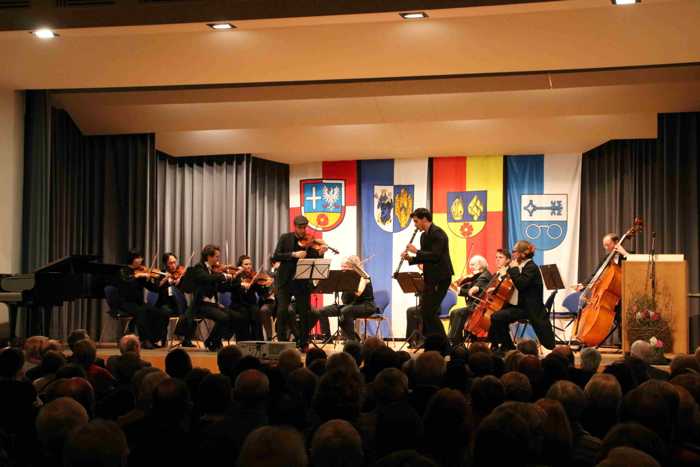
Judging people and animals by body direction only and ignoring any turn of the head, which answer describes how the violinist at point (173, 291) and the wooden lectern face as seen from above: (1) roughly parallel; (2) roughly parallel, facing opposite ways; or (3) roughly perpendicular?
roughly perpendicular

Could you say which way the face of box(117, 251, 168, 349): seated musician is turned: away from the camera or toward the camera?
toward the camera

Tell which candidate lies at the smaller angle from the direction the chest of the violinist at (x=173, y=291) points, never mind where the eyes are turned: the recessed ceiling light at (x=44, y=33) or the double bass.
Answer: the double bass

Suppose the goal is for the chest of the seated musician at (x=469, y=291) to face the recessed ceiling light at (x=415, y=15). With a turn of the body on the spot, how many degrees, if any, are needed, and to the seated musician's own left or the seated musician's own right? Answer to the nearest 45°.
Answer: approximately 45° to the seated musician's own left

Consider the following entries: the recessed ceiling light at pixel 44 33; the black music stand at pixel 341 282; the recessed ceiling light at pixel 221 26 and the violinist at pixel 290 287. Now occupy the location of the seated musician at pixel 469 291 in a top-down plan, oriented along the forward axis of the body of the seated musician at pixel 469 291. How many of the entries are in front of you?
4

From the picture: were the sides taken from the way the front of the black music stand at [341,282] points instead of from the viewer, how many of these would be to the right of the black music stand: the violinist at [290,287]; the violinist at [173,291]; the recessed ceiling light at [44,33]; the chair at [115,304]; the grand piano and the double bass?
1

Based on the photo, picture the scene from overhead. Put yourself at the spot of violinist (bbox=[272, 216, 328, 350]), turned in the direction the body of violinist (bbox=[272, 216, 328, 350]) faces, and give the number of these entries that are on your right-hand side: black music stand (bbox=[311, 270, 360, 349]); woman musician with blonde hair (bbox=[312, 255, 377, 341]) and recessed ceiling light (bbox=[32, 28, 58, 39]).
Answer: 1

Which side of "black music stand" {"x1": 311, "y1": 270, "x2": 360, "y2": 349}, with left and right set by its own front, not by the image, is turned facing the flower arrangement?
right

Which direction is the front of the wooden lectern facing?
toward the camera

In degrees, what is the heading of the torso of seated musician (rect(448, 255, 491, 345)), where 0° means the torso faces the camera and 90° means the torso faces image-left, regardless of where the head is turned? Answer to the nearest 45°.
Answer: approximately 45°

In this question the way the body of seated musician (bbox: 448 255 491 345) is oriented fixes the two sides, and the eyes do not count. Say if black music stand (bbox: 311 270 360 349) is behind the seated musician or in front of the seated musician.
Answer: in front

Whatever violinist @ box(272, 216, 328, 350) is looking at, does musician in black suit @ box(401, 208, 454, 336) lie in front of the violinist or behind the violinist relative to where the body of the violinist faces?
in front
